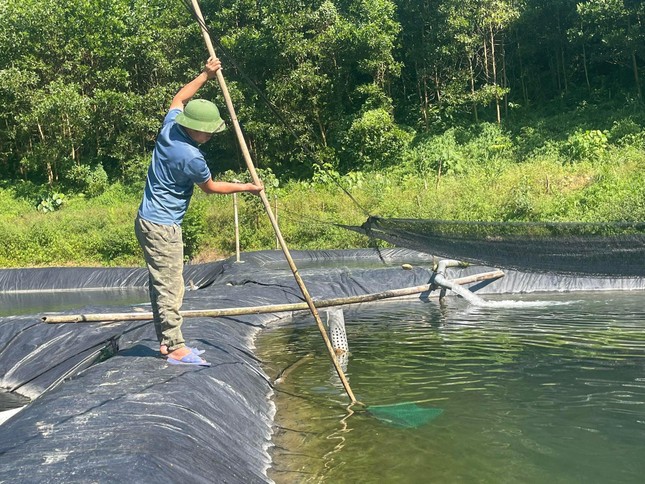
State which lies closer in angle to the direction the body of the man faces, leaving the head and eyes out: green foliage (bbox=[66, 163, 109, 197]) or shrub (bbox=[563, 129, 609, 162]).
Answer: the shrub

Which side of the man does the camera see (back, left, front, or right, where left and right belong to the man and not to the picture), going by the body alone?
right

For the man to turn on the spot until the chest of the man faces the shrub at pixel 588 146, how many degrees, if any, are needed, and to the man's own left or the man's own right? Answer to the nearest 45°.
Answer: approximately 45° to the man's own left

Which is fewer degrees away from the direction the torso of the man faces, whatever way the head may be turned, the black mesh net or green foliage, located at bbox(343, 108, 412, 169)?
the black mesh net

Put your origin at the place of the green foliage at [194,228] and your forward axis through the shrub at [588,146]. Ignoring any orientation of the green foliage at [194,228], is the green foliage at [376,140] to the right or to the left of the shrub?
left

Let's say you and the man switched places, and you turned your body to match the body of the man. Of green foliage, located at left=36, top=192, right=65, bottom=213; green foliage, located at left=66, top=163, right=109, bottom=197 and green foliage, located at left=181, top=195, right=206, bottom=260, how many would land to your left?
3

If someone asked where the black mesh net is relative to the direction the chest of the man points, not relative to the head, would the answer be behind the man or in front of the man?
in front

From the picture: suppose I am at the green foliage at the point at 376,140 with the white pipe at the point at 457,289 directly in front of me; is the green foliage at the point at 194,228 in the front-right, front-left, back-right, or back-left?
front-right

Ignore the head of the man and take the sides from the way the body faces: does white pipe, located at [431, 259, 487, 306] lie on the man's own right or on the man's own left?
on the man's own left

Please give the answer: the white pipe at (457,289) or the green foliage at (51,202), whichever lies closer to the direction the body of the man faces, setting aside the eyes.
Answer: the white pipe

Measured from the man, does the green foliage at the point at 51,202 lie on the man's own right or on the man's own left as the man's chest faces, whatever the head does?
on the man's own left

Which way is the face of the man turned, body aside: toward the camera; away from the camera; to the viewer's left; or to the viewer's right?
to the viewer's right

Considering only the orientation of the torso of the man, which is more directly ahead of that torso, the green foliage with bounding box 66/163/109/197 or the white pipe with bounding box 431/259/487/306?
the white pipe

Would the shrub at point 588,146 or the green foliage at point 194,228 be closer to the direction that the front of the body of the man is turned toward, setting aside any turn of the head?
the shrub

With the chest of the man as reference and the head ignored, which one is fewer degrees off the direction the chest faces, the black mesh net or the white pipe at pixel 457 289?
the black mesh net

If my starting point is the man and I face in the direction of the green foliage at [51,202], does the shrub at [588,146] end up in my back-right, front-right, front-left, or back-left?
front-right
